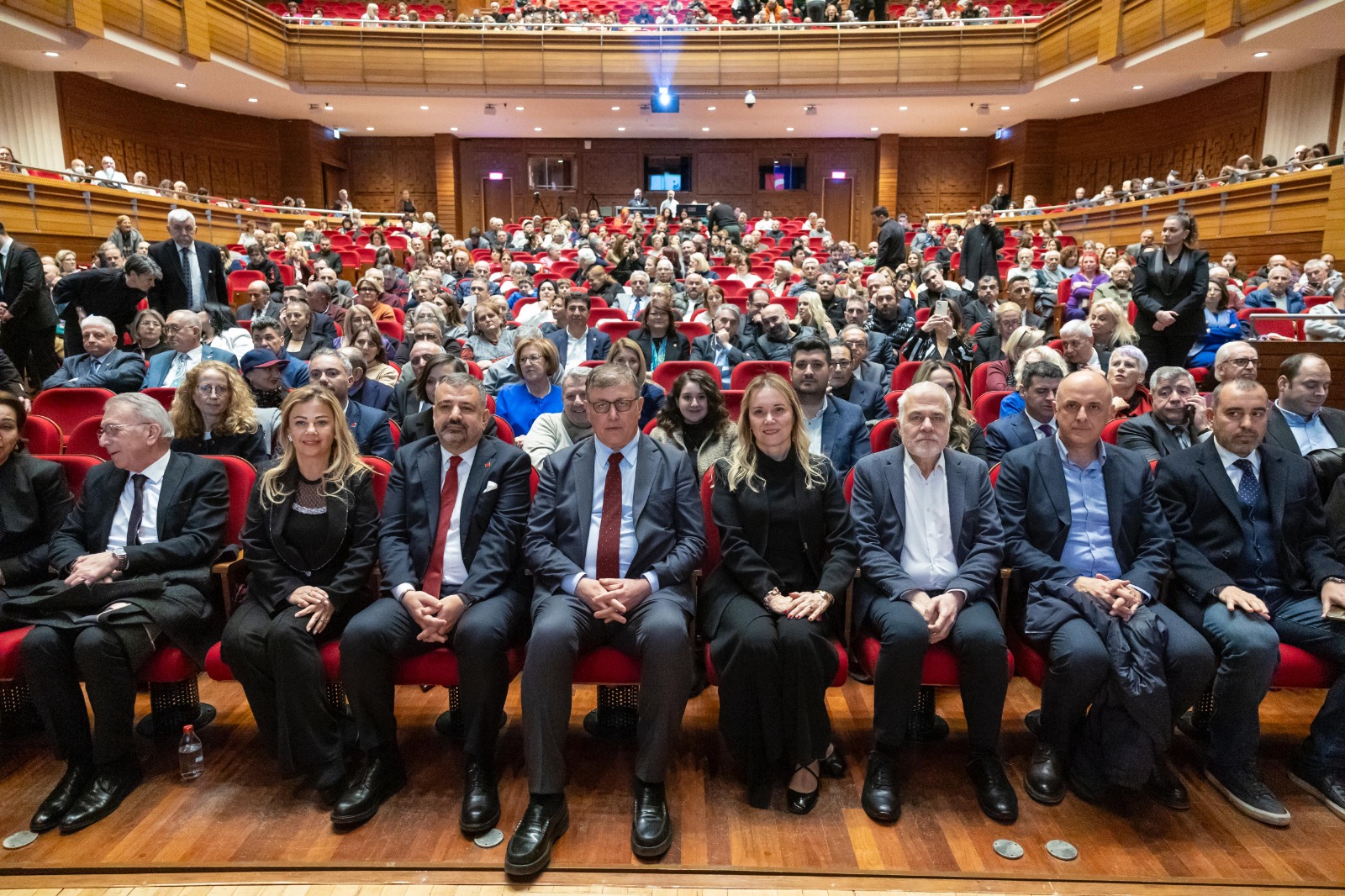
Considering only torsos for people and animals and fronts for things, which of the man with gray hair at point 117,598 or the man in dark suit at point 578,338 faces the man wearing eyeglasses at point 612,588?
the man in dark suit

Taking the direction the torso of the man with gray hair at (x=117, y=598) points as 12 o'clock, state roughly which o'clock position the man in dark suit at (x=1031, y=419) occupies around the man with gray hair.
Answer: The man in dark suit is roughly at 8 o'clock from the man with gray hair.

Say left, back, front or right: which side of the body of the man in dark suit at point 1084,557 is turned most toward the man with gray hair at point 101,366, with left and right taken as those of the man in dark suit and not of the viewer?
right

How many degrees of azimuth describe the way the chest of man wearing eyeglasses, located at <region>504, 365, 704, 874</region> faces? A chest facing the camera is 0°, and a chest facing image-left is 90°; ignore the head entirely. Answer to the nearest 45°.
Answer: approximately 0°

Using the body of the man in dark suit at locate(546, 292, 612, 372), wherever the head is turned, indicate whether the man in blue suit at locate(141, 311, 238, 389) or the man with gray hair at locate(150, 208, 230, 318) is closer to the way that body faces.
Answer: the man in blue suit

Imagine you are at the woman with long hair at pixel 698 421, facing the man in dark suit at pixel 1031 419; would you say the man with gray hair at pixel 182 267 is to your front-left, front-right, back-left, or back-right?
back-left
